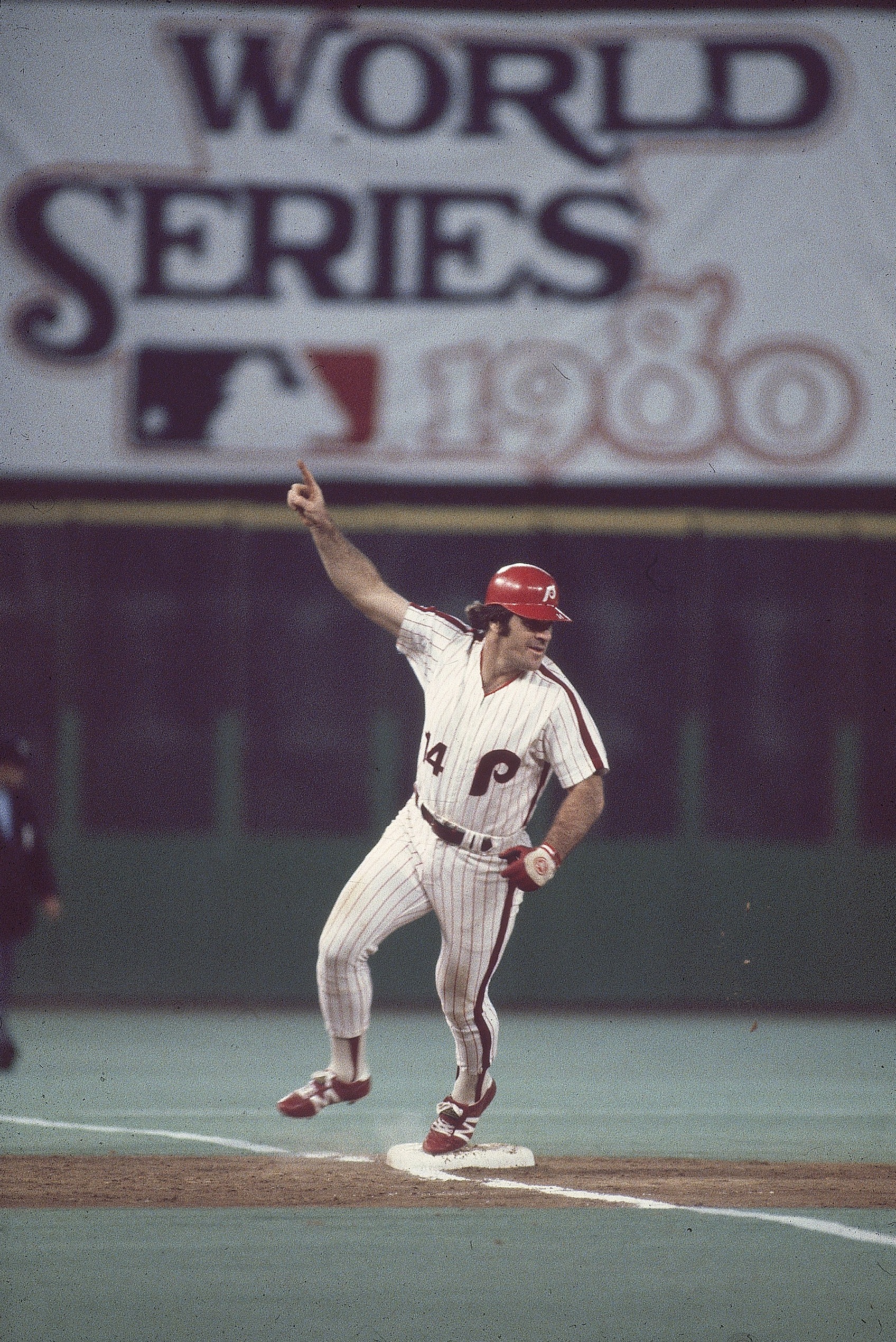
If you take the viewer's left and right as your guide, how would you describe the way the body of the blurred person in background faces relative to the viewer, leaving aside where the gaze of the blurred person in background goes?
facing the viewer

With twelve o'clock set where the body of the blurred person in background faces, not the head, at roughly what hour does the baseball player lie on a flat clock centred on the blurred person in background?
The baseball player is roughly at 11 o'clock from the blurred person in background.

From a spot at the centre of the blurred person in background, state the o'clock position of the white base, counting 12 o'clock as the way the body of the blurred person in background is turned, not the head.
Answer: The white base is roughly at 11 o'clock from the blurred person in background.
